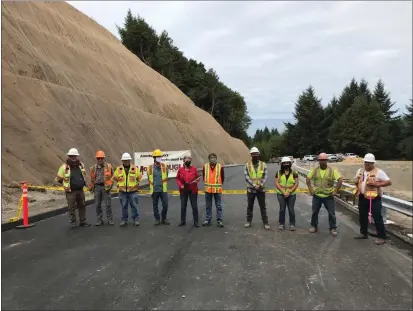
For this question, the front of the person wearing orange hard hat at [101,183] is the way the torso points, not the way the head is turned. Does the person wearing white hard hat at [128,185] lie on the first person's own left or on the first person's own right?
on the first person's own left

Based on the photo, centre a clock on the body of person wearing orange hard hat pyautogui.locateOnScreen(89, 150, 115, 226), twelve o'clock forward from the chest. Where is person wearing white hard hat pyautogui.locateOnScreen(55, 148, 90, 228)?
The person wearing white hard hat is roughly at 3 o'clock from the person wearing orange hard hat.

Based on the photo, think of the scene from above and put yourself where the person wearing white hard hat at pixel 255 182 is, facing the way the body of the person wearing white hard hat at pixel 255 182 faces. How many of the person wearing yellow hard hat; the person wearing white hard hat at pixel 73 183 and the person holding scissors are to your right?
3

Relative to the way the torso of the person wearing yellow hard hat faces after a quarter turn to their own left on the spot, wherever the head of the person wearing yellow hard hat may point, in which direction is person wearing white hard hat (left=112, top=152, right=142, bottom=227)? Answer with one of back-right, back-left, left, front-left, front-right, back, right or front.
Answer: back

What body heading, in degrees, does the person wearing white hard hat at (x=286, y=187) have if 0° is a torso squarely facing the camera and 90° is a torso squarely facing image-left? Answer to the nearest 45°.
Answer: approximately 0°

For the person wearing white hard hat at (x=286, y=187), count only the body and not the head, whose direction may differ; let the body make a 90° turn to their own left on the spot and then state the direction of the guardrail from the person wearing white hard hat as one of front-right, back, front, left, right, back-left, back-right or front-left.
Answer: front

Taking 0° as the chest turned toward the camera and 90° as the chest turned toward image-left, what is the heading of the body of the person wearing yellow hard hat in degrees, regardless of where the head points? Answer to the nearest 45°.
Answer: approximately 0°

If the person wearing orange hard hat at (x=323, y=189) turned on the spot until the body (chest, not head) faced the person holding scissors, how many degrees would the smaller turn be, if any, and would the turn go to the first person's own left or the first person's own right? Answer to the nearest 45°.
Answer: approximately 90° to the first person's own right

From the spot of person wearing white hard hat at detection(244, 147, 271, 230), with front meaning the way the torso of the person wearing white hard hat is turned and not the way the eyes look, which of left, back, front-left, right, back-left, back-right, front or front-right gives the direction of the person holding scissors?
right
